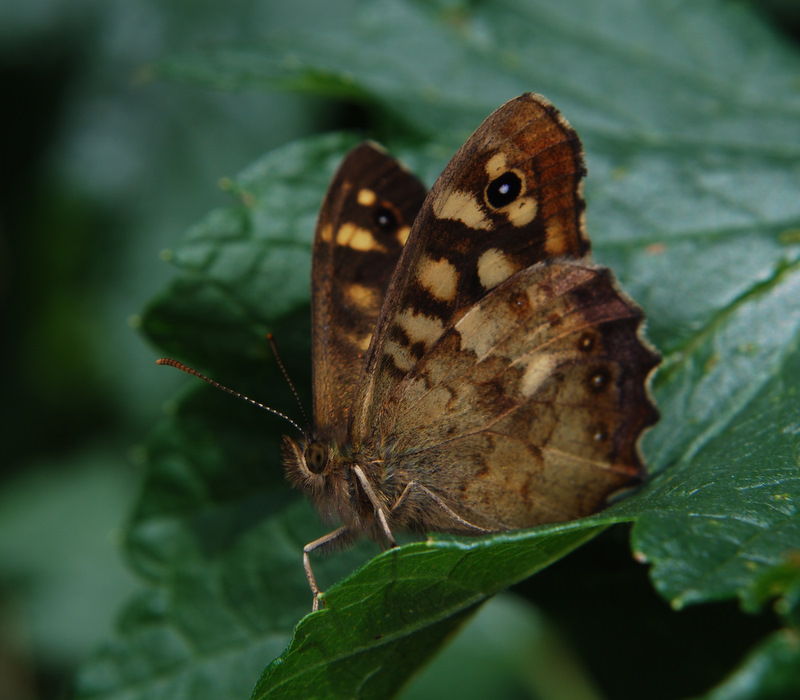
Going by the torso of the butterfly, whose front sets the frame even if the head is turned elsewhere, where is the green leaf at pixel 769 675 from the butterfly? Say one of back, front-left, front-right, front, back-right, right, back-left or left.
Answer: left

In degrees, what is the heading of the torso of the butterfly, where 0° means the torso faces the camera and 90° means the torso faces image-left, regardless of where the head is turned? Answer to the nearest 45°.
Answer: approximately 90°
